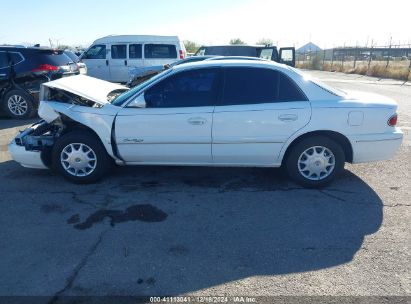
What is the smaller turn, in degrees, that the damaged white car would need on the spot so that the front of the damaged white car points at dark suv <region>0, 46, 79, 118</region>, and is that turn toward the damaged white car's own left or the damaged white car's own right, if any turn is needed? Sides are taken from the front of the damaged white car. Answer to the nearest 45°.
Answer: approximately 45° to the damaged white car's own right

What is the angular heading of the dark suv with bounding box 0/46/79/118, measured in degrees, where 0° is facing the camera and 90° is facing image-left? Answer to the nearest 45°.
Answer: approximately 135°

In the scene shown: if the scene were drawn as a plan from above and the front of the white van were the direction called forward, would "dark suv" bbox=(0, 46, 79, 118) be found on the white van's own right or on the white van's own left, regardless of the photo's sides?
on the white van's own left

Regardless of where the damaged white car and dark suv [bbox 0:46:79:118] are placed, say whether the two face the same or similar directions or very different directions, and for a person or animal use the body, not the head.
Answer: same or similar directions

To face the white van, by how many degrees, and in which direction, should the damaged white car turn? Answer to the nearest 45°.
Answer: approximately 90° to its right

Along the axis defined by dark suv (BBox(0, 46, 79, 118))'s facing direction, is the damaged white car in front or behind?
behind

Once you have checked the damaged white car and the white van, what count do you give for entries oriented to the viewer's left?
2

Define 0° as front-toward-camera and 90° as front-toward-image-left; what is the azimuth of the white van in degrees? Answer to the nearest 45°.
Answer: approximately 90°

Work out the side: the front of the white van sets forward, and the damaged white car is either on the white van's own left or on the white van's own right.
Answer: on the white van's own left

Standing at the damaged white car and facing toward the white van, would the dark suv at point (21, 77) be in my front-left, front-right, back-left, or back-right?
front-left

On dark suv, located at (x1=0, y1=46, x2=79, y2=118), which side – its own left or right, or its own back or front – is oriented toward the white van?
right

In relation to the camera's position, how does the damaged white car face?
facing to the left of the viewer

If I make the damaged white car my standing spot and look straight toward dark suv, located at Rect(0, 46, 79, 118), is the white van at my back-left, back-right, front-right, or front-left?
front-right

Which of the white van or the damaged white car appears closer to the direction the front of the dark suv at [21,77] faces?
the white van
